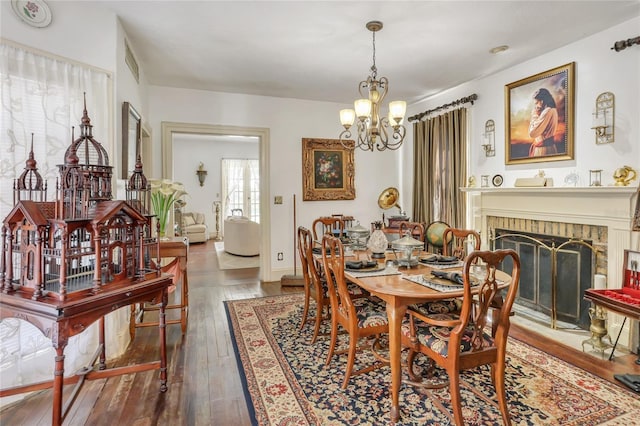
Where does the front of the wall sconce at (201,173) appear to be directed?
toward the camera

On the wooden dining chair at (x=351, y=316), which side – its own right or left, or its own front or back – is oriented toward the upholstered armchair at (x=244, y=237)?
left

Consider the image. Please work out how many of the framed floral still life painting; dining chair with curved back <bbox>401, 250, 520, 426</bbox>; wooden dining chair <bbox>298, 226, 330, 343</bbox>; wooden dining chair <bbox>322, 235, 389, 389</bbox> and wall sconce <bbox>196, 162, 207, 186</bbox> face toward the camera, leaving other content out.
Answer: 2

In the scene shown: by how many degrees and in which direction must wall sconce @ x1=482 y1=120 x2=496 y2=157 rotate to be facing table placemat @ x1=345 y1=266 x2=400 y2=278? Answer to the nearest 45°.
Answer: approximately 45° to its left

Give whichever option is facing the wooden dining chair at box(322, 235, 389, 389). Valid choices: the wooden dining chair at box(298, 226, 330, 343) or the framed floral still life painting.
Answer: the framed floral still life painting

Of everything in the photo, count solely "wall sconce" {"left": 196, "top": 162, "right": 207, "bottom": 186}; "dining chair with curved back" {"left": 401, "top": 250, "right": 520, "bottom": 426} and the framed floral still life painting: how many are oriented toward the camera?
2

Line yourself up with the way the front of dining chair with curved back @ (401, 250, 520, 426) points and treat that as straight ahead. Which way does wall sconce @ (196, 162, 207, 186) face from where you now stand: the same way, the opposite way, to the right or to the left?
the opposite way

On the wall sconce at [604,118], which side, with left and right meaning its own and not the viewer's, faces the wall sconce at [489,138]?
right

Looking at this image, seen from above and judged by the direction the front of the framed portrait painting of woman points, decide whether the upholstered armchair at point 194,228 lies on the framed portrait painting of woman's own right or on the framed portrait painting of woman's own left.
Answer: on the framed portrait painting of woman's own right

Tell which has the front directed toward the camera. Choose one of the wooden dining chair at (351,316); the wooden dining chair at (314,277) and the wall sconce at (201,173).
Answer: the wall sconce

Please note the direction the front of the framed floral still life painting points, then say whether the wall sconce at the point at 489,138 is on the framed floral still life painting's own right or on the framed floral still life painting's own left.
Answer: on the framed floral still life painting's own left

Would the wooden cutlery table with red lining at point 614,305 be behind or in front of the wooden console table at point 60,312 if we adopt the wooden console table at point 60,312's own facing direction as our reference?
in front

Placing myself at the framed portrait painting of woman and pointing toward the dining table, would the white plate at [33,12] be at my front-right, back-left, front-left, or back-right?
front-right

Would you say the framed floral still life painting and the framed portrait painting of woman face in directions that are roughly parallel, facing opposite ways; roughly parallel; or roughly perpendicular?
roughly perpendicular

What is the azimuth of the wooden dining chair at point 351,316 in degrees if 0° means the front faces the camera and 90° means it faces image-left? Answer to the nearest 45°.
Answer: approximately 225°

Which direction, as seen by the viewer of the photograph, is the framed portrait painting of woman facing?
facing the viewer and to the left of the viewer

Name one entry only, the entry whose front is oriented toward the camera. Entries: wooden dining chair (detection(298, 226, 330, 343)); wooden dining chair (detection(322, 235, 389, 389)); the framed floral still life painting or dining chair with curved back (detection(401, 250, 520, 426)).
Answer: the framed floral still life painting

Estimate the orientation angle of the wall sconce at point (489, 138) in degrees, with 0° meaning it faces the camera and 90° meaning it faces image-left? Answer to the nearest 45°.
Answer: approximately 45°

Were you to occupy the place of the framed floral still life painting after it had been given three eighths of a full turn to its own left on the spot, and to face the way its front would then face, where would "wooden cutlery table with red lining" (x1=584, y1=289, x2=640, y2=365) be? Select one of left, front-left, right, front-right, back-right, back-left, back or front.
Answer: right

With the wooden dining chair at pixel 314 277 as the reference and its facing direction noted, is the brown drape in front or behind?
in front
